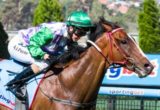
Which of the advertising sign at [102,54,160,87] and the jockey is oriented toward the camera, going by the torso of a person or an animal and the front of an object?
the advertising sign

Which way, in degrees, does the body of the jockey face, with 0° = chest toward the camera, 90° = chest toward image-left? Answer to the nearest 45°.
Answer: approximately 270°

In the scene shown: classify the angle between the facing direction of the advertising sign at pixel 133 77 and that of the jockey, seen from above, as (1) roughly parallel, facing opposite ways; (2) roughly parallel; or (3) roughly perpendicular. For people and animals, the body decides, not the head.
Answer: roughly perpendicular

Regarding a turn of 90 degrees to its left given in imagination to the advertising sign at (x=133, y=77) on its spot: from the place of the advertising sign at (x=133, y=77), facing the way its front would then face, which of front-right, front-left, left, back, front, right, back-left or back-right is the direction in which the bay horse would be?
right

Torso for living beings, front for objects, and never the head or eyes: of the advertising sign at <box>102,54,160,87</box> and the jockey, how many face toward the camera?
1

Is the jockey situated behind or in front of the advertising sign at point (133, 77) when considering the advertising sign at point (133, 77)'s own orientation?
in front

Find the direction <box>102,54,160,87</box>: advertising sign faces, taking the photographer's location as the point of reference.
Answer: facing the viewer
